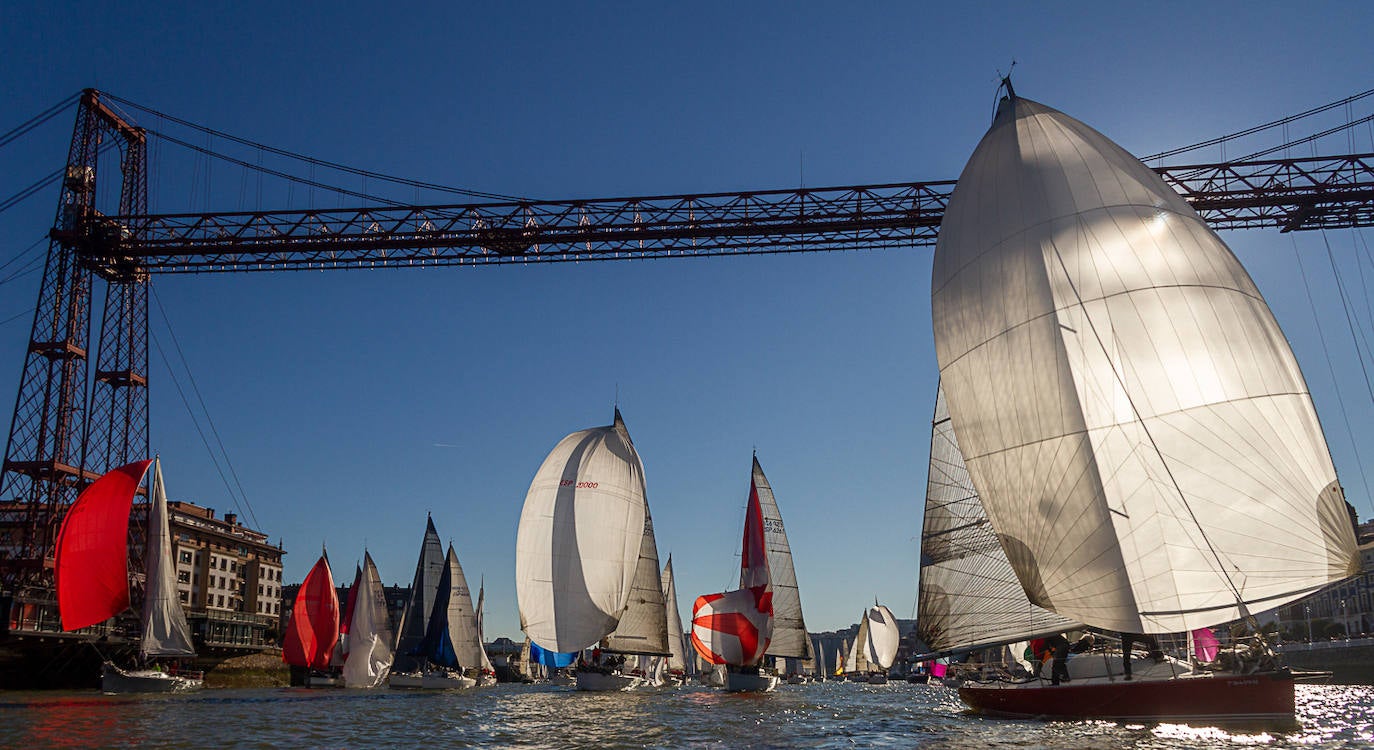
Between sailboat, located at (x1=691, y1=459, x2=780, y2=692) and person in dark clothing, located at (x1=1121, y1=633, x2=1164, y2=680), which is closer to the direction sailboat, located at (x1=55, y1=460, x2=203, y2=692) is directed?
the person in dark clothing

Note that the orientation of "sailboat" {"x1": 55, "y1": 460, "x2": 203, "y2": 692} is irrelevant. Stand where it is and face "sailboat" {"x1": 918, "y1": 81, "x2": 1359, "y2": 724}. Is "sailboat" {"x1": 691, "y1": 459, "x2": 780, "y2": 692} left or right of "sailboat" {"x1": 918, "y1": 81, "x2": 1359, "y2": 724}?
left

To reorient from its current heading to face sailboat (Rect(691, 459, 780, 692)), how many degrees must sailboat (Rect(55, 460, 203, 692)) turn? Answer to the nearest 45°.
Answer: approximately 135° to its left

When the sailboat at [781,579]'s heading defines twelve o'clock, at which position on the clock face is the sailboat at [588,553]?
the sailboat at [588,553] is roughly at 2 o'clock from the sailboat at [781,579].

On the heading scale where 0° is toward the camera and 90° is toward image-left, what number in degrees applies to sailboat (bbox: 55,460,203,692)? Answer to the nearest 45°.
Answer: approximately 45°

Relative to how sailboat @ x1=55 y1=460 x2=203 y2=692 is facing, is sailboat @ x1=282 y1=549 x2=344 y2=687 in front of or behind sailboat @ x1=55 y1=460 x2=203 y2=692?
behind

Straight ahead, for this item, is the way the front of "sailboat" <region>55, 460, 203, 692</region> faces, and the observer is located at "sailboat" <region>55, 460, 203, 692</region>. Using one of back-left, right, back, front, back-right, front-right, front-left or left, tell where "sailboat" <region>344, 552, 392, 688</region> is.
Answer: back

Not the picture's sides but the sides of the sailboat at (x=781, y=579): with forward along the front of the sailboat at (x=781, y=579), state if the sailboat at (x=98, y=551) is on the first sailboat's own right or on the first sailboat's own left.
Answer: on the first sailboat's own right

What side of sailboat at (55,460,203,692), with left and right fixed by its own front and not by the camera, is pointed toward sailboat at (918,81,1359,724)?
left
